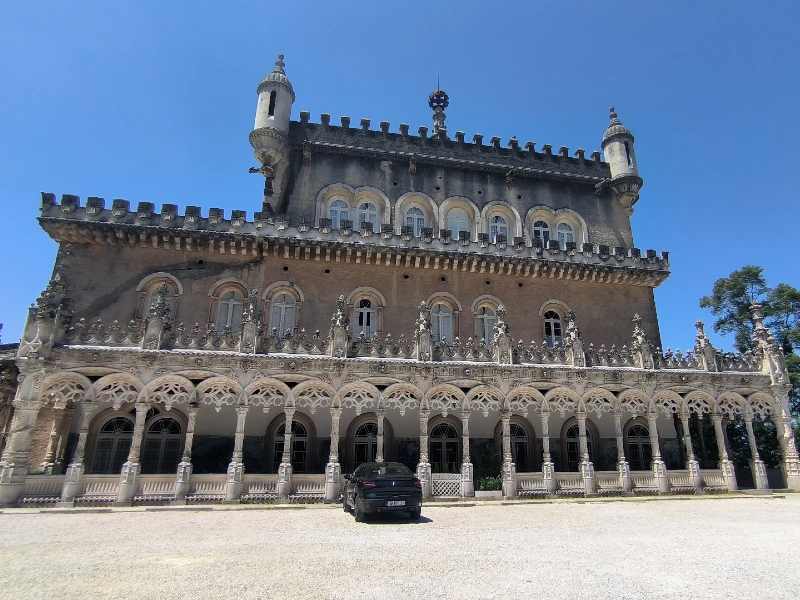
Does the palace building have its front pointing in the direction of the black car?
yes

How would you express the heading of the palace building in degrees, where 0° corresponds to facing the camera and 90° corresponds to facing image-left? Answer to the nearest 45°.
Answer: approximately 0°
